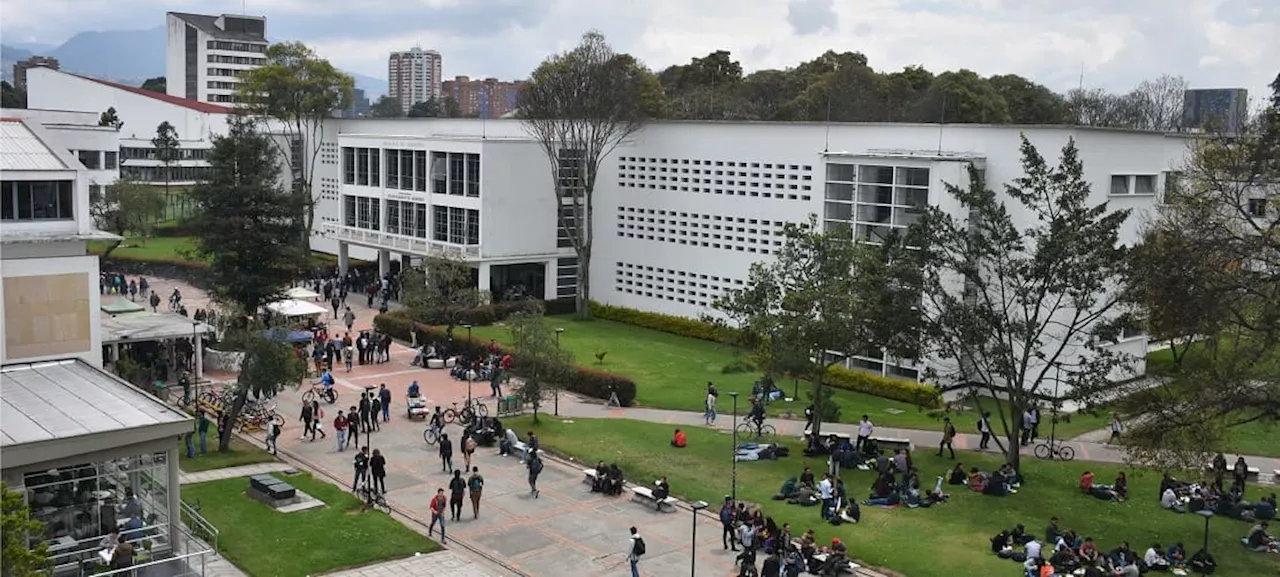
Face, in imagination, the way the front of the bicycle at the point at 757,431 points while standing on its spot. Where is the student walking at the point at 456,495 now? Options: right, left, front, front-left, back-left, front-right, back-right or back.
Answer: front-left

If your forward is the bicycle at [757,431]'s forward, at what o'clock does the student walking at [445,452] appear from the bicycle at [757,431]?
The student walking is roughly at 11 o'clock from the bicycle.

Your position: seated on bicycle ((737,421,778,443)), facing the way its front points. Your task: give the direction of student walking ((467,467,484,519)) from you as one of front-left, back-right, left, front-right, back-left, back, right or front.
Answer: front-left

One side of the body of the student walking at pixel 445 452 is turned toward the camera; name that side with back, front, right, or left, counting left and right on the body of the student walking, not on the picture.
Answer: back

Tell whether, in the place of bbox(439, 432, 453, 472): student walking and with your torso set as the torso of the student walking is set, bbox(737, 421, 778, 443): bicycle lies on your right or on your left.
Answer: on your right

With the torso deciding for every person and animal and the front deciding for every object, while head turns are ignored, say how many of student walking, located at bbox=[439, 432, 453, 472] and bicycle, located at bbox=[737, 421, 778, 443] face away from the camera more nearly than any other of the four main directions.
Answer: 1

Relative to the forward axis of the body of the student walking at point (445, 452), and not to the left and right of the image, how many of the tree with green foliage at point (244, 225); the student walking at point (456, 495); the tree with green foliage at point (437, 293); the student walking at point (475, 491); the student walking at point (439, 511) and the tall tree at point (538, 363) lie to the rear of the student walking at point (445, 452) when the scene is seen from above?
3

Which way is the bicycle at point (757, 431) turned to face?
to the viewer's left
